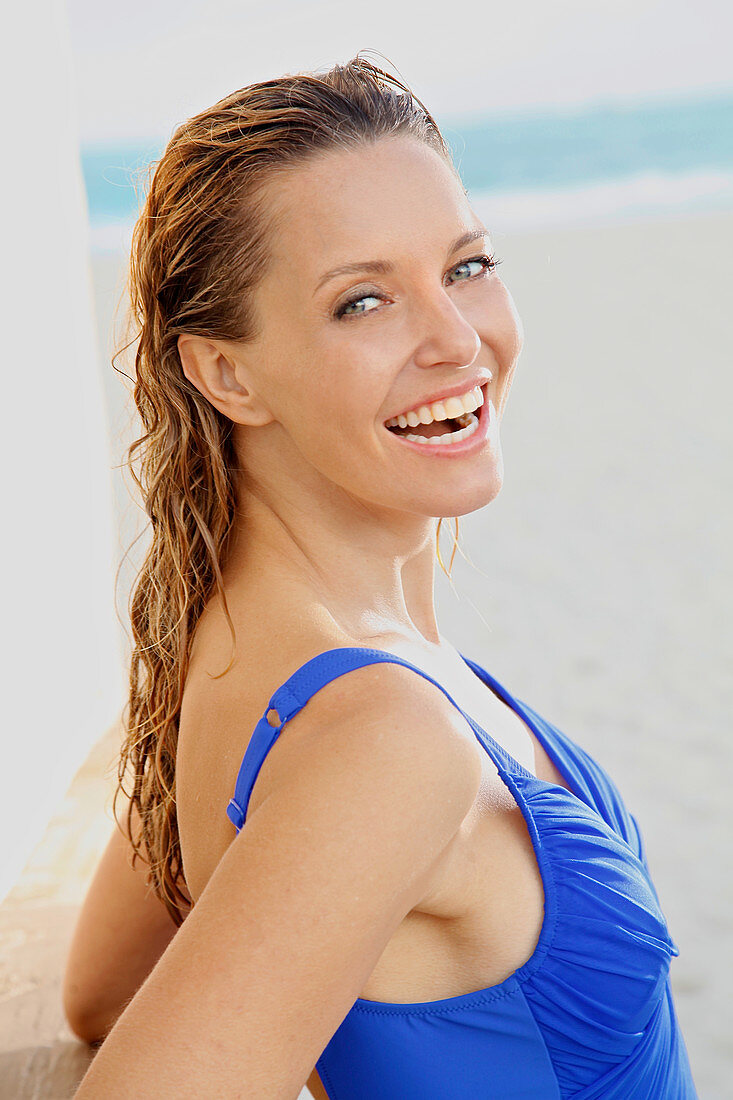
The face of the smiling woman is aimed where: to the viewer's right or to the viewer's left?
to the viewer's right

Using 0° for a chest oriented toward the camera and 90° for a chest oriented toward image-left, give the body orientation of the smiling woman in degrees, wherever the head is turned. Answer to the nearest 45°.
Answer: approximately 270°
